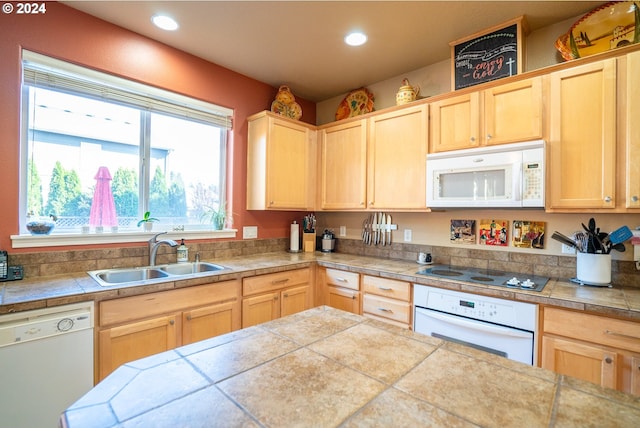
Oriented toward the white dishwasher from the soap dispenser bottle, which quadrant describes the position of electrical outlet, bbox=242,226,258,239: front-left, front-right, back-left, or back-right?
back-left

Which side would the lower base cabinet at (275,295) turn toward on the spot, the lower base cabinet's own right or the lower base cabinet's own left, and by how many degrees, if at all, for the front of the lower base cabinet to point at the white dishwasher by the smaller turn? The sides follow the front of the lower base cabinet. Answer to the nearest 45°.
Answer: approximately 90° to the lower base cabinet's own right

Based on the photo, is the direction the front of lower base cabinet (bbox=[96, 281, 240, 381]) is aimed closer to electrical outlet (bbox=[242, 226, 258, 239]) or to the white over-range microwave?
the white over-range microwave

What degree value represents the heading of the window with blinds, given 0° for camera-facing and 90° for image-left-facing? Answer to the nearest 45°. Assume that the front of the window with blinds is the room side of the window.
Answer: approximately 315°

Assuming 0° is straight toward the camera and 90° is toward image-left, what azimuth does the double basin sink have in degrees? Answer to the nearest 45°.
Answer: approximately 315°

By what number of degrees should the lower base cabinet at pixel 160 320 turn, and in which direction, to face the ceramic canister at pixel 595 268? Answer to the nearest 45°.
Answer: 0° — it already faces it
